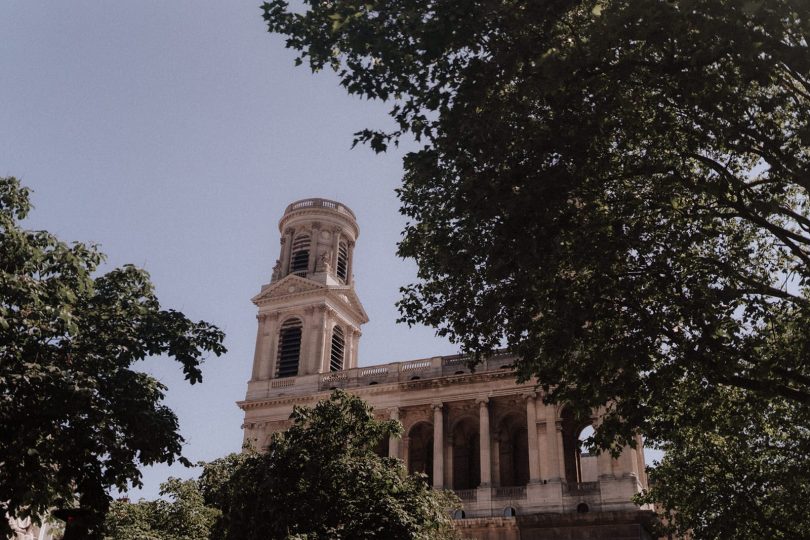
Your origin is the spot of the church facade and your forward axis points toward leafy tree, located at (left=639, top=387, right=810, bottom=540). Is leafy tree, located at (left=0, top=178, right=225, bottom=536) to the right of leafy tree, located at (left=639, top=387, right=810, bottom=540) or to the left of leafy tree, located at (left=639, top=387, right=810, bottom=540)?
right

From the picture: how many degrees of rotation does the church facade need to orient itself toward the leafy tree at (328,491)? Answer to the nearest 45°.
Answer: approximately 45° to its left

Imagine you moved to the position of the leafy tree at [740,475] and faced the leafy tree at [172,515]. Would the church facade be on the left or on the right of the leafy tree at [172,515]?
right

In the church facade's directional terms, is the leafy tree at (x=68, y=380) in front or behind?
in front

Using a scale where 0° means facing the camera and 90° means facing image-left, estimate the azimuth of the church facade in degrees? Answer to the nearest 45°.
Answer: approximately 45°

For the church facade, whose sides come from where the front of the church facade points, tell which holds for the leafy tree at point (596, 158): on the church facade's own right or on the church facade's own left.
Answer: on the church facade's own left

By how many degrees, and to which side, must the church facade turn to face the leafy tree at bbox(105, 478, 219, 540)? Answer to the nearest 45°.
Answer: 0° — it already faces it

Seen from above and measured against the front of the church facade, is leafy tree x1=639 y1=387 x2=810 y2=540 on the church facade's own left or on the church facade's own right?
on the church facade's own left
